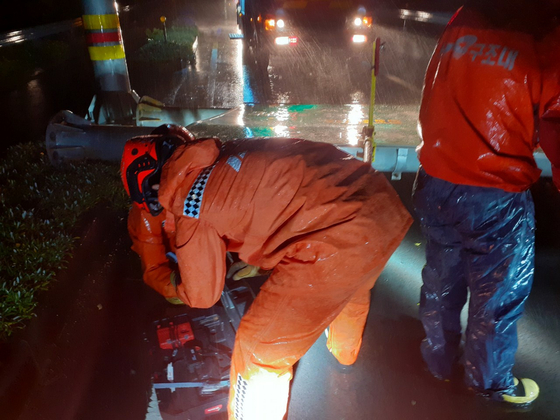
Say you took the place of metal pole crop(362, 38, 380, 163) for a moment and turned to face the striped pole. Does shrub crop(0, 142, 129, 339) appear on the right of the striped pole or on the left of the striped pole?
left

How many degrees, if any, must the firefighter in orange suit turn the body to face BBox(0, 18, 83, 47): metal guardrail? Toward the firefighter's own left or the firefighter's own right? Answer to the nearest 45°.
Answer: approximately 45° to the firefighter's own right

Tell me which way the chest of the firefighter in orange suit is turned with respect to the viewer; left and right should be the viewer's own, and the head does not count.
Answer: facing to the left of the viewer

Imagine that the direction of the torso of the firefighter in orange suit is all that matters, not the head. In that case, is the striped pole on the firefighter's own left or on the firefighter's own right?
on the firefighter's own right

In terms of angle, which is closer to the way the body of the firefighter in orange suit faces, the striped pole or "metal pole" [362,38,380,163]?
the striped pole

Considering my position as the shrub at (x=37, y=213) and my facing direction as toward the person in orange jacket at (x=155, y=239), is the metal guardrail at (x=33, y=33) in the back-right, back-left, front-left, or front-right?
back-left

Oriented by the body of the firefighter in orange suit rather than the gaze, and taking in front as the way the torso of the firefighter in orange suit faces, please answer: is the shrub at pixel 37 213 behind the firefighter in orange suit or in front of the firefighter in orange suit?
in front

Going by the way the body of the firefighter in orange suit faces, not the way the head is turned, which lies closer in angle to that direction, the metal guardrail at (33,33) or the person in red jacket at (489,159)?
the metal guardrail

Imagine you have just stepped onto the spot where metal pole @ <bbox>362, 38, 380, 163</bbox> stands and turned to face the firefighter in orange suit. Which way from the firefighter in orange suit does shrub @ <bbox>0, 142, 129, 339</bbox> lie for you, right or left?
right

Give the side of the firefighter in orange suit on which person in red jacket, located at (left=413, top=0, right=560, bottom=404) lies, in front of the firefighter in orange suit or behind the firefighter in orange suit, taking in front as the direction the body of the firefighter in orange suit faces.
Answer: behind

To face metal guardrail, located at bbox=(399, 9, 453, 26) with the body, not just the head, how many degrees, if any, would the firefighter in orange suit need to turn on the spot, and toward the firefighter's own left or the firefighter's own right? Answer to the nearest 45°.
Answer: approximately 90° to the firefighter's own right

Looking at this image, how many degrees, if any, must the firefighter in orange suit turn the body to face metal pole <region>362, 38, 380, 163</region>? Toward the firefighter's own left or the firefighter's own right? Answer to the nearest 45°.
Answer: approximately 90° to the firefighter's own right
